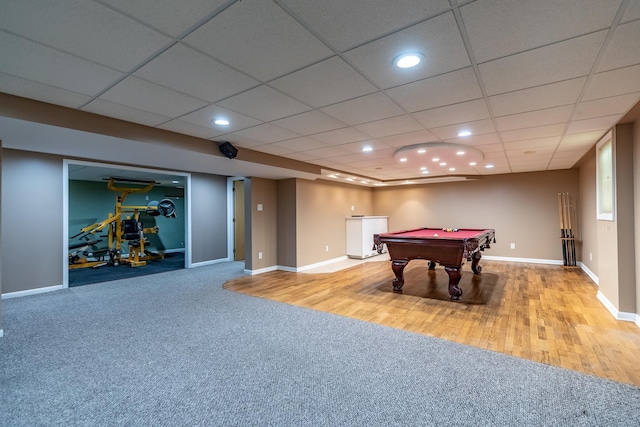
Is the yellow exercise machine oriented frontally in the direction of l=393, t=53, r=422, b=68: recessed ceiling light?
no

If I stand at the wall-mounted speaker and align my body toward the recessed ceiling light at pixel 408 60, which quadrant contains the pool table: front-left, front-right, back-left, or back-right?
front-left

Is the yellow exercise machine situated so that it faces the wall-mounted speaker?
no

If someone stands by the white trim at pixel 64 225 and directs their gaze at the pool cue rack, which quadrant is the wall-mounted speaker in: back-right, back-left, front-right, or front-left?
front-right

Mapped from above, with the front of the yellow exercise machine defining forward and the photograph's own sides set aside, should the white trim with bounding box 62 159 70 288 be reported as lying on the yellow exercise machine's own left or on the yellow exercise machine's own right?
on the yellow exercise machine's own right

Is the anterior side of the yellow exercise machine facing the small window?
no

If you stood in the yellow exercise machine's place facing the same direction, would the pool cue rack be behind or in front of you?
in front

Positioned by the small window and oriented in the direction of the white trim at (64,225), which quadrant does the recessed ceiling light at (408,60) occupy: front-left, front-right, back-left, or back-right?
front-left
